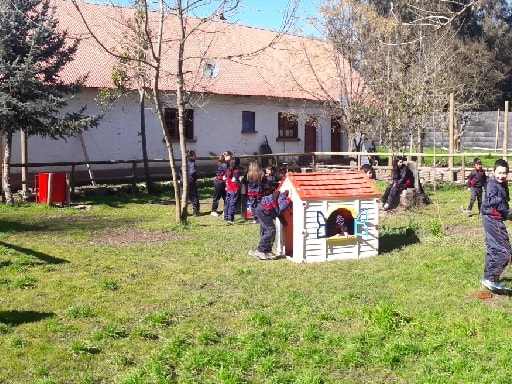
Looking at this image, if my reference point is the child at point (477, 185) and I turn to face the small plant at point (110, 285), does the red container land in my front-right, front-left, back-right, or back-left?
front-right

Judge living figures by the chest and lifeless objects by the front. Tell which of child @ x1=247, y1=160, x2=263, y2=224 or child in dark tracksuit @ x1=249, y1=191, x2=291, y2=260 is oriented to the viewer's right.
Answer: the child in dark tracksuit

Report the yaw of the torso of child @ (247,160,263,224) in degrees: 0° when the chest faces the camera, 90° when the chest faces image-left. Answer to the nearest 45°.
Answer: approximately 180°

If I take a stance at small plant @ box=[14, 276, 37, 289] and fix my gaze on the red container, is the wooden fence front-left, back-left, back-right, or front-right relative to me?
front-right

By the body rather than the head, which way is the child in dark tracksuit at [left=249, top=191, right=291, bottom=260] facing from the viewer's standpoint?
to the viewer's right

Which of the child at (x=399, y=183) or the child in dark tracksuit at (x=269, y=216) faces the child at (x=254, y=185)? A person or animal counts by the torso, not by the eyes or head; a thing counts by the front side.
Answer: the child at (x=399, y=183)

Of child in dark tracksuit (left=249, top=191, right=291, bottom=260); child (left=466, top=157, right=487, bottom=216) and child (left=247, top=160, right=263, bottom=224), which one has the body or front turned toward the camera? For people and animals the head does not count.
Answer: child (left=466, top=157, right=487, bottom=216)

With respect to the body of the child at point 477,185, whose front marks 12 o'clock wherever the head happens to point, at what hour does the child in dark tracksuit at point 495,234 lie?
The child in dark tracksuit is roughly at 12 o'clock from the child.

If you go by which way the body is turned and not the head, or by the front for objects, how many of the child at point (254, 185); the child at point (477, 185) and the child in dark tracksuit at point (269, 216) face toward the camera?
1

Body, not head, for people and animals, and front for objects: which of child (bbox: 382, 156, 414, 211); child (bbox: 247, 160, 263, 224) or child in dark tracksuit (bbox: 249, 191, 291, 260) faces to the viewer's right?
the child in dark tracksuit

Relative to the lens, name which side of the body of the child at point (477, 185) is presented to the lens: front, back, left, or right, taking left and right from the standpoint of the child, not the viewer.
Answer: front

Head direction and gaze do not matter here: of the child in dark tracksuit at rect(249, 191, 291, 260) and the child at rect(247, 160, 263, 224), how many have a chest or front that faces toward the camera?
0
